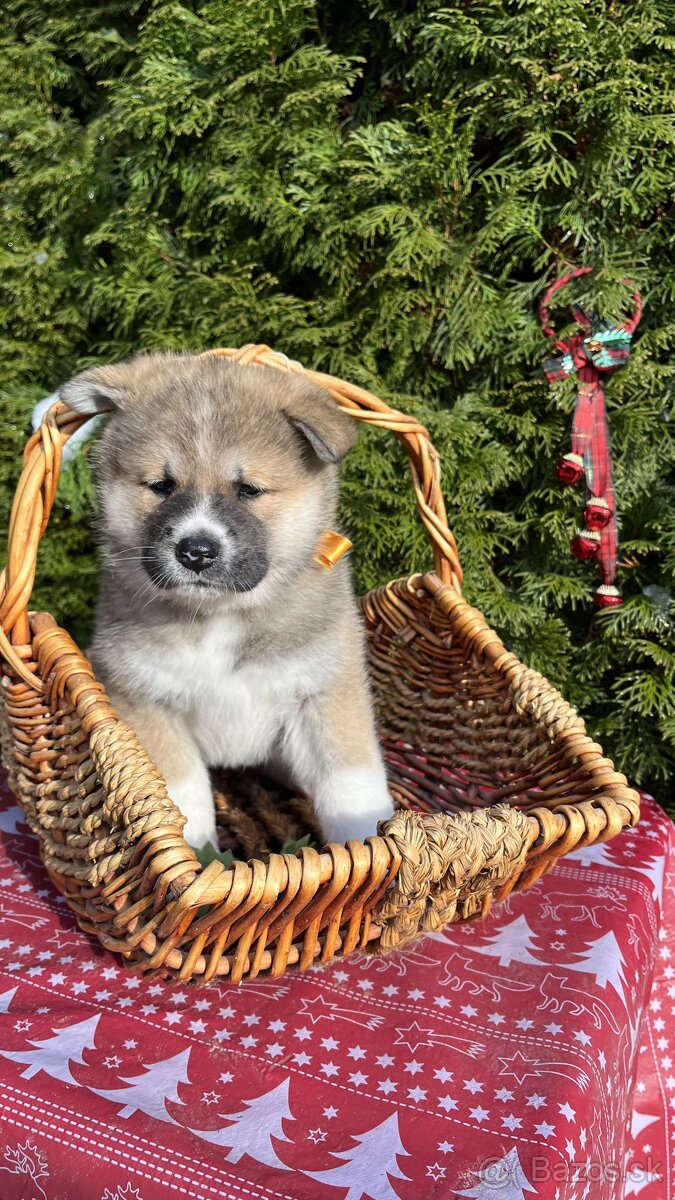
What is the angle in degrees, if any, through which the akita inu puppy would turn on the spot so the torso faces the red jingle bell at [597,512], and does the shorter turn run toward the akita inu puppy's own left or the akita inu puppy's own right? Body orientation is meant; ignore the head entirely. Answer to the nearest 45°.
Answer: approximately 135° to the akita inu puppy's own left

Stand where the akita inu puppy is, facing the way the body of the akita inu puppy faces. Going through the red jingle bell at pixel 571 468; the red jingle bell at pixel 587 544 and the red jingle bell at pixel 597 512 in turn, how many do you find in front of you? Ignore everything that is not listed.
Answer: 0

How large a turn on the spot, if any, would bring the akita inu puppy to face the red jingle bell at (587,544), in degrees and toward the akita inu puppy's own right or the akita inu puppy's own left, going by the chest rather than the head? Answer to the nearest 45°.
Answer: approximately 135° to the akita inu puppy's own left

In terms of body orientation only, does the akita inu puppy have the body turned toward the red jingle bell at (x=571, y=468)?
no

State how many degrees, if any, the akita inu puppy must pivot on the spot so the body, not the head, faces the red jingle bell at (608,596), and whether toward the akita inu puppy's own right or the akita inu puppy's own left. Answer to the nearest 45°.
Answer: approximately 135° to the akita inu puppy's own left

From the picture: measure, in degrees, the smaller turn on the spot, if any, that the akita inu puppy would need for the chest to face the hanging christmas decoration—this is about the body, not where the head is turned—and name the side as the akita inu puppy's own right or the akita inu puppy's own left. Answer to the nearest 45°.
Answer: approximately 135° to the akita inu puppy's own left

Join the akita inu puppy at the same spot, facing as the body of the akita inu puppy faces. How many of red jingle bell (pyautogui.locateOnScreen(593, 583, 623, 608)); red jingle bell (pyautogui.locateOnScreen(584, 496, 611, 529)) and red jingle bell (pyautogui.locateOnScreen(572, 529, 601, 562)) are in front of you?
0

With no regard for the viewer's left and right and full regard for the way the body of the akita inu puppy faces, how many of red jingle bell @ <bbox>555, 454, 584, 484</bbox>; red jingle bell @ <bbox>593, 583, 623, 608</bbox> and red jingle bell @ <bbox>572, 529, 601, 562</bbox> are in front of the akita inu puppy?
0

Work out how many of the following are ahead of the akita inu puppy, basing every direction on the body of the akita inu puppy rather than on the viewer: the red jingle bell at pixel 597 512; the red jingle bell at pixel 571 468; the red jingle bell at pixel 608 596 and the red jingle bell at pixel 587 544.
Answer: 0

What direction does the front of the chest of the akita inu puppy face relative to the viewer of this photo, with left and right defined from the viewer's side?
facing the viewer
